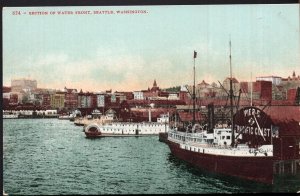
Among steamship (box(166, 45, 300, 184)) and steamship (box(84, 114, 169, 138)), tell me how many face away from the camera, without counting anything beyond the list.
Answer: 0

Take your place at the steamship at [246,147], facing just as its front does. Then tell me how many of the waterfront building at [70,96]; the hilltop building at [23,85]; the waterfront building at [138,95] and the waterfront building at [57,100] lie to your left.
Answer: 0
